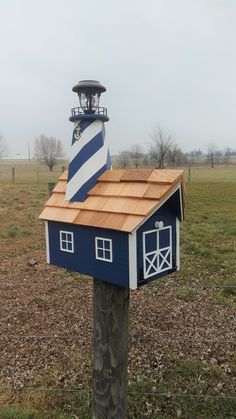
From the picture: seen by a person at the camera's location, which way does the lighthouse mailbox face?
facing the viewer and to the right of the viewer
